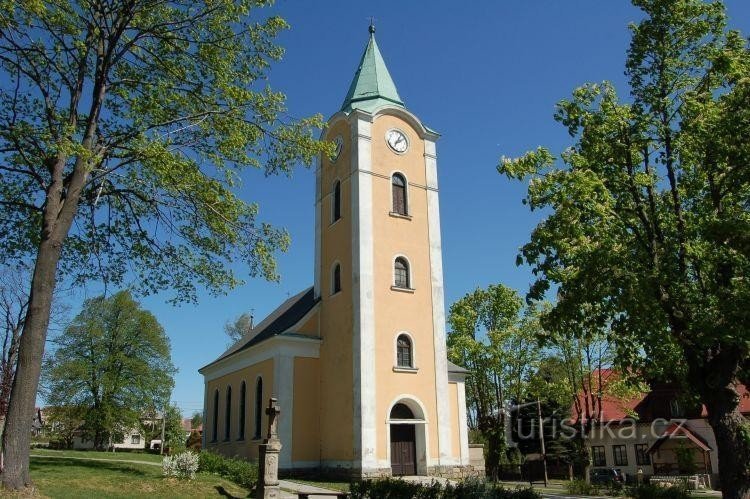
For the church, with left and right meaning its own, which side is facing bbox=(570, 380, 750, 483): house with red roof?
left

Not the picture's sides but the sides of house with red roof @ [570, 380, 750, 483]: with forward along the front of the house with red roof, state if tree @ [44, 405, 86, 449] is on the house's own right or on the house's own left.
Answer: on the house's own right

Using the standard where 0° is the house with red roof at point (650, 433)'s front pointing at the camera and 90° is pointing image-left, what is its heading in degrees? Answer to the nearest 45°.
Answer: approximately 0°

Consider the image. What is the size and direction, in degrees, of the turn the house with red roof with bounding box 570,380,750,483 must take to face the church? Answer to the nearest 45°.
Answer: approximately 45° to its right

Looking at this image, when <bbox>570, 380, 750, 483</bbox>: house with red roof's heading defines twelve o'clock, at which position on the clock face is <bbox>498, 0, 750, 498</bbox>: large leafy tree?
The large leafy tree is roughly at 12 o'clock from the house with red roof.

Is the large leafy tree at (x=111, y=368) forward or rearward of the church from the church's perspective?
rearward

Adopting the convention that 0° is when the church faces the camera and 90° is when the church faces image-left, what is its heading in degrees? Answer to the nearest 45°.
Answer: approximately 315°
